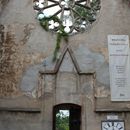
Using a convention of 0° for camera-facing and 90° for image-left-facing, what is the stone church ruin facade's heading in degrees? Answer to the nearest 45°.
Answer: approximately 0°

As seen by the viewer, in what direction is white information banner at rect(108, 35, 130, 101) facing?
toward the camera
